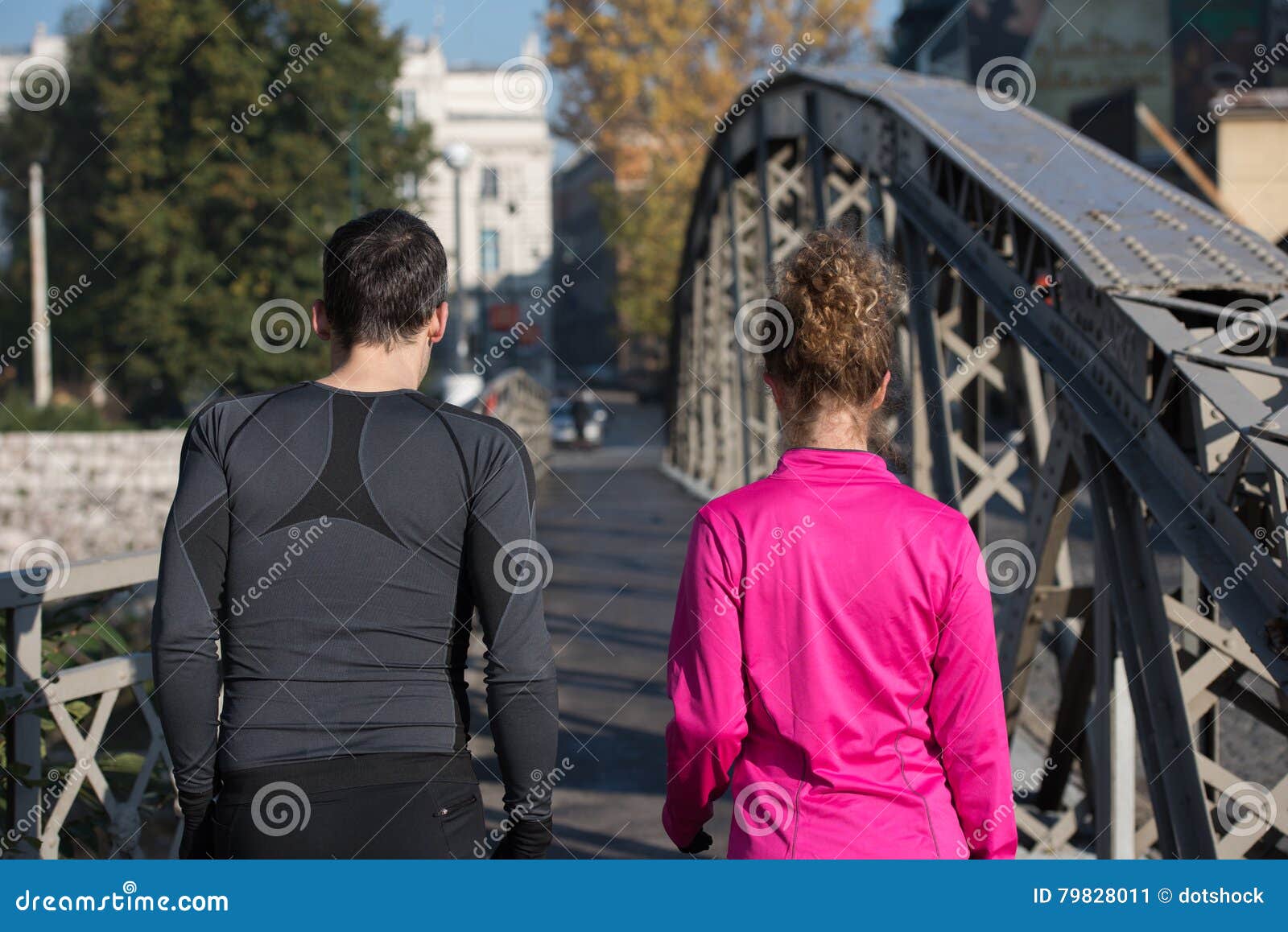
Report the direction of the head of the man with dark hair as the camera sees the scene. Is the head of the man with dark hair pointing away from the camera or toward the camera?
away from the camera

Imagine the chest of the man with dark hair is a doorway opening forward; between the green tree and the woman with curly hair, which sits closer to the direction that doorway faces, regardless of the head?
the green tree

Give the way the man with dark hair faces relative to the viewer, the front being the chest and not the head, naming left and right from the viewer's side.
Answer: facing away from the viewer

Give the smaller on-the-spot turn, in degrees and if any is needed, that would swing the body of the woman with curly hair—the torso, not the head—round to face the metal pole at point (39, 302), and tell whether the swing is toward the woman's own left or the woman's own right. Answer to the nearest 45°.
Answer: approximately 45° to the woman's own left

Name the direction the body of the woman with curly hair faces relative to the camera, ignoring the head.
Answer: away from the camera

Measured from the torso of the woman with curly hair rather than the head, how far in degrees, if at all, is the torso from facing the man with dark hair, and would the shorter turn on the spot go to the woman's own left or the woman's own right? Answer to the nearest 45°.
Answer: approximately 90° to the woman's own left

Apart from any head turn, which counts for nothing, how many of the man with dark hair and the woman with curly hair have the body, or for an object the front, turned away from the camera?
2

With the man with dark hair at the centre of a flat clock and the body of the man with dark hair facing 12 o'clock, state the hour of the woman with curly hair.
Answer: The woman with curly hair is roughly at 4 o'clock from the man with dark hair.

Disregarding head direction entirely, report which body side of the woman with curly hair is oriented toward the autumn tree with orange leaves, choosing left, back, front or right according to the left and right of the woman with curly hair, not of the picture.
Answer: front

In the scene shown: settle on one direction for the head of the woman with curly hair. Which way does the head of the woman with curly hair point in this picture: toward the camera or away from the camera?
away from the camera

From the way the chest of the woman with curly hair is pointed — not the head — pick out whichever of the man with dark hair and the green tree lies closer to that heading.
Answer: the green tree

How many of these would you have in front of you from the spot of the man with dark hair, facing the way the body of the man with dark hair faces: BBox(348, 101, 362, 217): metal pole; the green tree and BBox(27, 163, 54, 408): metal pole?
3

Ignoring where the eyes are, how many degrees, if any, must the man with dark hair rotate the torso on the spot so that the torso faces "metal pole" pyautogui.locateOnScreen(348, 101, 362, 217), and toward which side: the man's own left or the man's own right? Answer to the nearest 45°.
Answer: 0° — they already face it

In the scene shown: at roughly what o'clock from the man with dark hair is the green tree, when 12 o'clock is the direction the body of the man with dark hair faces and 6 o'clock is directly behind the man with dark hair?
The green tree is roughly at 12 o'clock from the man with dark hair.
